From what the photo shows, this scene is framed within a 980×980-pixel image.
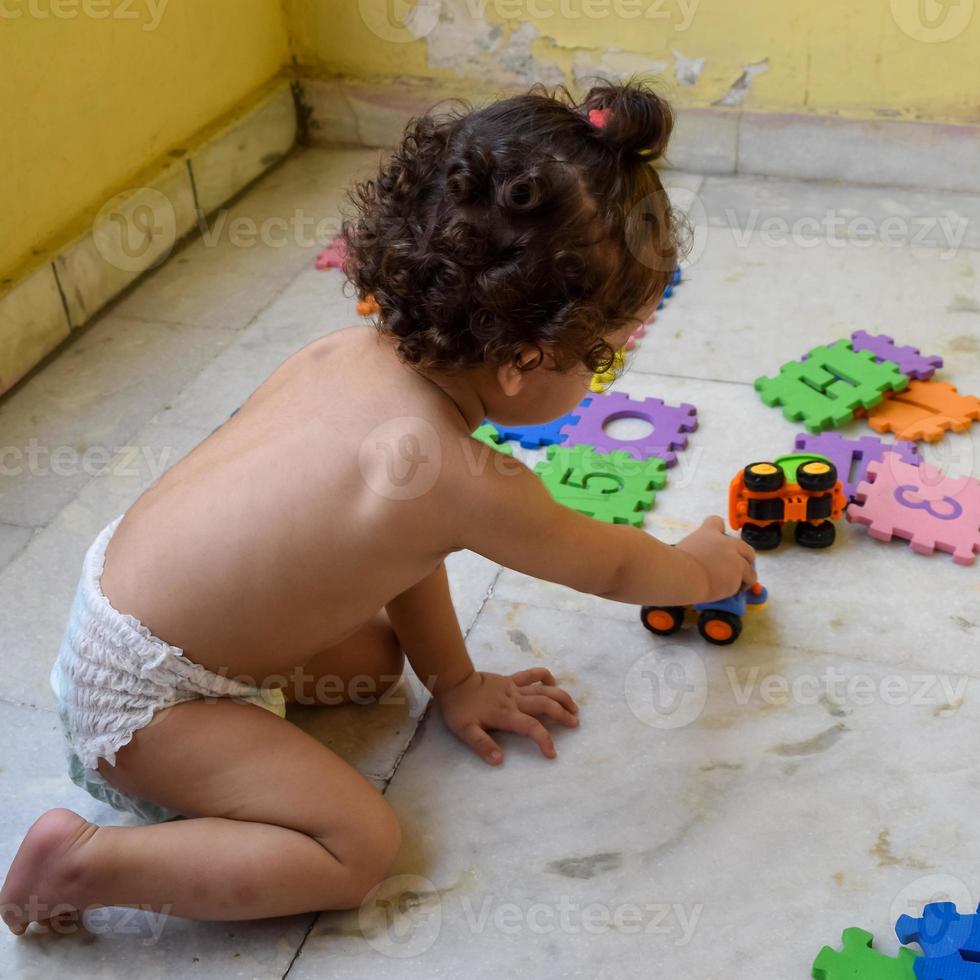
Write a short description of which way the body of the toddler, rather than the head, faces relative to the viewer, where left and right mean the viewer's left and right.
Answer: facing to the right of the viewer

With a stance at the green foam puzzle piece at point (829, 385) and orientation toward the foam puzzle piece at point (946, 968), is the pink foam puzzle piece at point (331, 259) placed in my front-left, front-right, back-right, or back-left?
back-right

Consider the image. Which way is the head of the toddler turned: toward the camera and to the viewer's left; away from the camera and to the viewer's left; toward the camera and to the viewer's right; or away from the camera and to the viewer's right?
away from the camera and to the viewer's right

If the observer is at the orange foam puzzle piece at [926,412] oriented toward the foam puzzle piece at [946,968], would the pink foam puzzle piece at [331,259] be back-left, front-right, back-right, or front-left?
back-right
